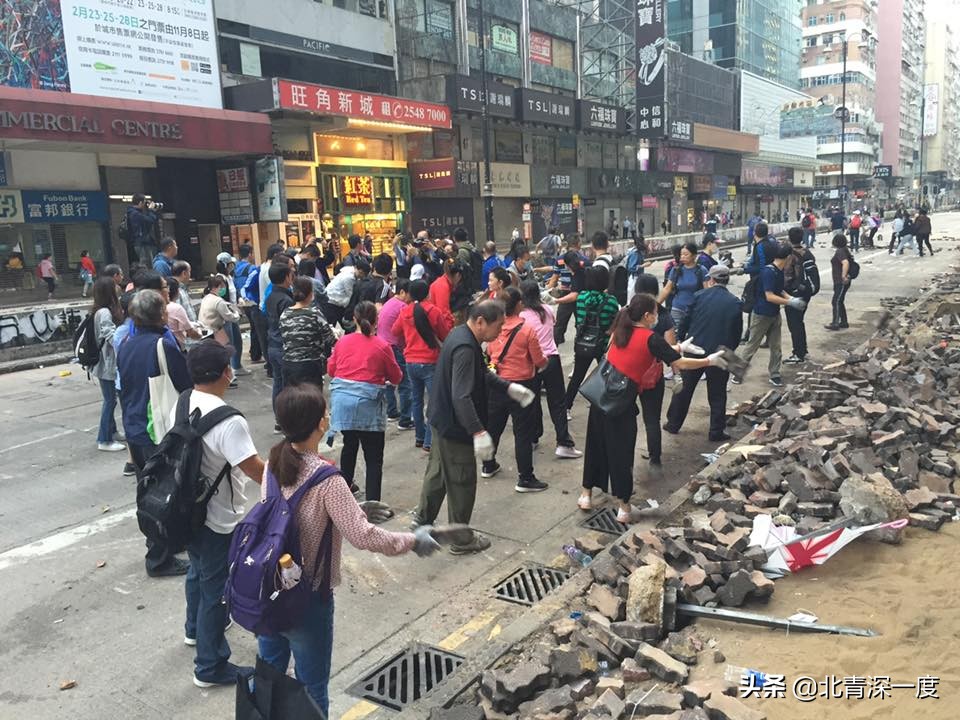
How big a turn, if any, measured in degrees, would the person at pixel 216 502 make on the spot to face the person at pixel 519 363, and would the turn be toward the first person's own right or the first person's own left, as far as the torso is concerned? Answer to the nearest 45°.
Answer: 0° — they already face them

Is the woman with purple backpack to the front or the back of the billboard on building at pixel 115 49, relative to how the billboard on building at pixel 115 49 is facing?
to the front

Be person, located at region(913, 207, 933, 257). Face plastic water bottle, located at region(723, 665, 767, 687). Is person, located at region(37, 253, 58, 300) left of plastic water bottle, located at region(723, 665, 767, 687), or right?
right

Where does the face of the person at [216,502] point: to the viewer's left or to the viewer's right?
to the viewer's right

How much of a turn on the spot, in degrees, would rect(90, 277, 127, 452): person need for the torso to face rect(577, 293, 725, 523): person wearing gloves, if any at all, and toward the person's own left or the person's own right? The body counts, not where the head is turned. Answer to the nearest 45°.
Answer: approximately 45° to the person's own right

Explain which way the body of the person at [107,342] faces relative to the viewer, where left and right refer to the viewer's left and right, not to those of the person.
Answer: facing to the right of the viewer

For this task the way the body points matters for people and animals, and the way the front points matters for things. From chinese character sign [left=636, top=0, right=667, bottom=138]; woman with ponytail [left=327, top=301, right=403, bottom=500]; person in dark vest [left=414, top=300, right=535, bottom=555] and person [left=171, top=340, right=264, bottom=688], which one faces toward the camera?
the chinese character sign

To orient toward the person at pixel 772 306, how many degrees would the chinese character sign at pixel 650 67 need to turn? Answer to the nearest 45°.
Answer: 0° — it already faces them

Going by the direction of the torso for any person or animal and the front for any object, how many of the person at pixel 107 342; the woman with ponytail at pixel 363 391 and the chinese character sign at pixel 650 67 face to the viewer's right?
1

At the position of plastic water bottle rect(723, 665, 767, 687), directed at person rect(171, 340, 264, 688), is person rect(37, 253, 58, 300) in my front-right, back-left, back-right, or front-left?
front-right

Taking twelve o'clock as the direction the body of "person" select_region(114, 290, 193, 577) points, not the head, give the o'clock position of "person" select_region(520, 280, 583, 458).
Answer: "person" select_region(520, 280, 583, 458) is roughly at 1 o'clock from "person" select_region(114, 290, 193, 577).

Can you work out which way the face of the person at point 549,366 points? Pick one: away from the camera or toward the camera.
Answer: away from the camera

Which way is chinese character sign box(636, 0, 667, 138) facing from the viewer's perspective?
toward the camera

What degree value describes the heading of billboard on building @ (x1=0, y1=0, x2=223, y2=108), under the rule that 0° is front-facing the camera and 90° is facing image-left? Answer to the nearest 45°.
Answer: approximately 315°

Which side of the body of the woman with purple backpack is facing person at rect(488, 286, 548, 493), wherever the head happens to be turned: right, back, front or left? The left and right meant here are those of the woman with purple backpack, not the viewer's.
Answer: front
